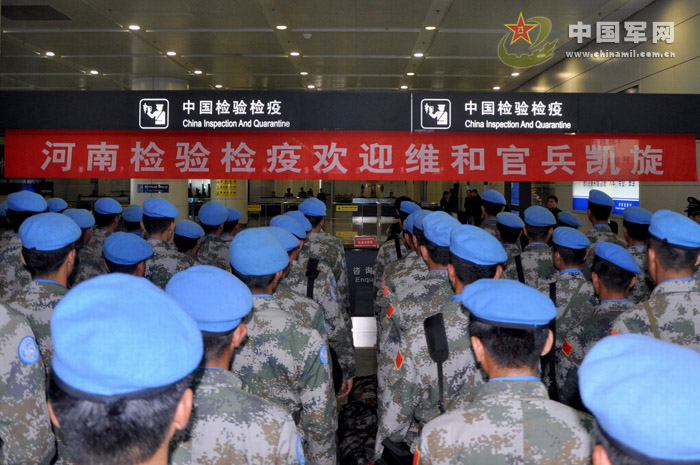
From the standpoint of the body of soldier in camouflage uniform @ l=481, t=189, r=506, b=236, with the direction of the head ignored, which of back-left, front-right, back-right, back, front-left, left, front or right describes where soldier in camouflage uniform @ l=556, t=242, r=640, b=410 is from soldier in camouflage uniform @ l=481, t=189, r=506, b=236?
back

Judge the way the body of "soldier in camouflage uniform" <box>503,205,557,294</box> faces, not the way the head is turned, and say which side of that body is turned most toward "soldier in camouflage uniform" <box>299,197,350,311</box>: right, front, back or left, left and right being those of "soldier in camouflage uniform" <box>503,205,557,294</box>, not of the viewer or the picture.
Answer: left

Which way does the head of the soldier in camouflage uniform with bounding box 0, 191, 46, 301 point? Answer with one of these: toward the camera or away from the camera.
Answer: away from the camera

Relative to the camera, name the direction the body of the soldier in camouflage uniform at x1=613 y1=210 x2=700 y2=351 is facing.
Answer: away from the camera

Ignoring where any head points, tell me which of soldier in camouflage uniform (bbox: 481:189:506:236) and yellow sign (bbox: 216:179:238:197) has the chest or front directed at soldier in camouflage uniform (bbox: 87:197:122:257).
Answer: the yellow sign

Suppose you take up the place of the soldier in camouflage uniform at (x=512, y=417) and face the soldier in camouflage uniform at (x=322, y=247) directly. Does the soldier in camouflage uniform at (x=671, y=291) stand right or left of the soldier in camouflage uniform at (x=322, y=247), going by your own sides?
right

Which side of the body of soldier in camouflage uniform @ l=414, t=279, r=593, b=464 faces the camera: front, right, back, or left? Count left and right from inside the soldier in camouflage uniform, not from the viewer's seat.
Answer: back

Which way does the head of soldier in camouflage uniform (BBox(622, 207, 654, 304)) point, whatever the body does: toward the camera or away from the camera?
away from the camera

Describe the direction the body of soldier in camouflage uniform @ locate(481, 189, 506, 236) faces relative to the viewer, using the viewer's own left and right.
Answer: facing away from the viewer

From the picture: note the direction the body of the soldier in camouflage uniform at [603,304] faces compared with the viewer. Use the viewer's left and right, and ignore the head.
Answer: facing away from the viewer
